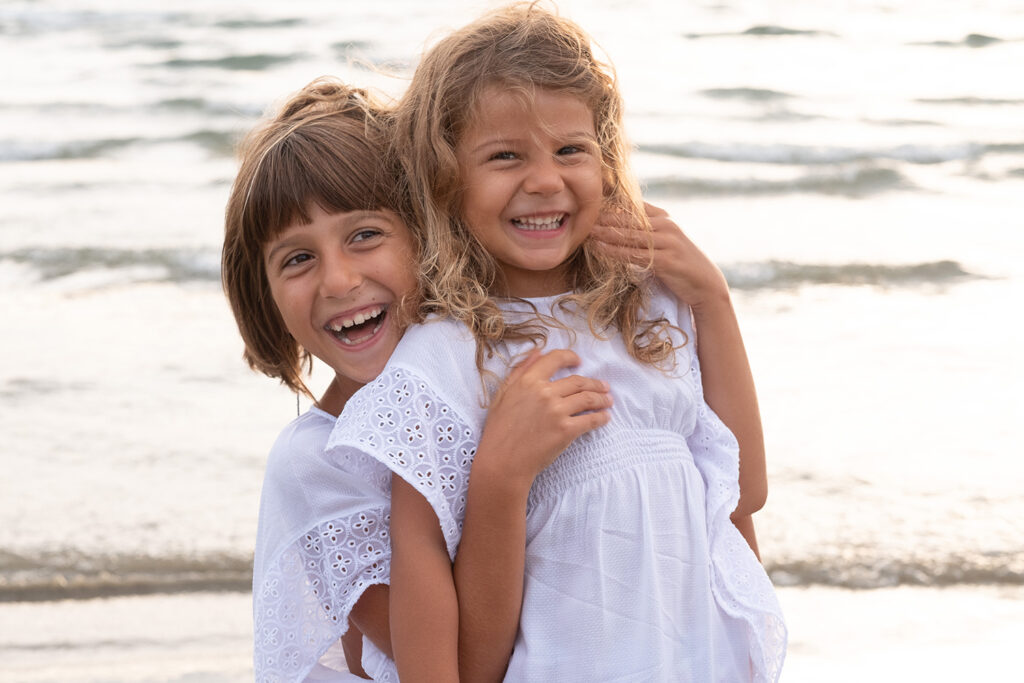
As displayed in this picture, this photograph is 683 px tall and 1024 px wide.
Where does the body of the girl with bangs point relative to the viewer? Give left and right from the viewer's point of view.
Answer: facing the viewer and to the right of the viewer
